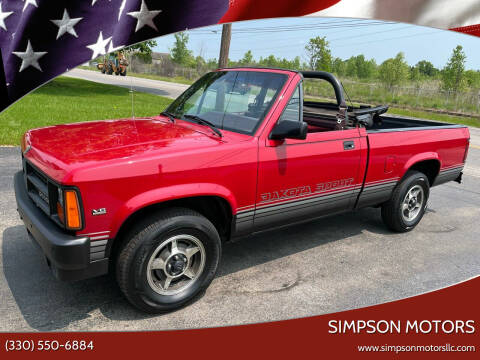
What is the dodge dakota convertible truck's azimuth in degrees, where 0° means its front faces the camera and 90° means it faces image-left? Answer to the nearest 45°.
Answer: approximately 45°

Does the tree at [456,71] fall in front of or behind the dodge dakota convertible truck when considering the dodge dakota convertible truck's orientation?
behind

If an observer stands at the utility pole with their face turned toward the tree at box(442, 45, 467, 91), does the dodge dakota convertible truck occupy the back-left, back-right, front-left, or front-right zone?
back-right
